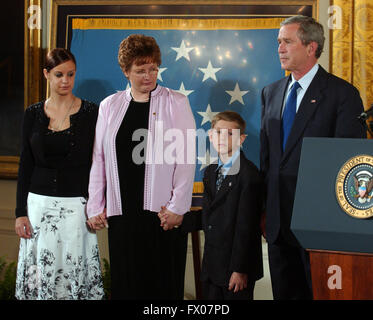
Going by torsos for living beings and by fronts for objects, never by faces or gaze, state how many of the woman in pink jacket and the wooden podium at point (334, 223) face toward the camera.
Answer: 2

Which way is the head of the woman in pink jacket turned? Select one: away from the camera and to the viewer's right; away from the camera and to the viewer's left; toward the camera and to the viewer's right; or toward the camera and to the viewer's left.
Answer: toward the camera and to the viewer's right

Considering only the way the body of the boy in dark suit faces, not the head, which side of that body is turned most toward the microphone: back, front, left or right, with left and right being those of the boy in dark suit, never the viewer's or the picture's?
left

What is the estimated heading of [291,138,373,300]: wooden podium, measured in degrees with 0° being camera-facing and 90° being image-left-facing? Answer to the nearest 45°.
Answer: approximately 0°

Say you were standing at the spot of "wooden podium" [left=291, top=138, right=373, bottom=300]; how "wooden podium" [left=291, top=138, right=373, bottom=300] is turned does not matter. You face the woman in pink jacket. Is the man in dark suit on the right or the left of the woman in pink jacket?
right

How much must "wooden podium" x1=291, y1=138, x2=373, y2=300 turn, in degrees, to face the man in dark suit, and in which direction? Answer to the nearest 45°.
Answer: approximately 180°

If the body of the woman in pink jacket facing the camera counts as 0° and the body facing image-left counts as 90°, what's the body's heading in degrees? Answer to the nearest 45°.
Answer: approximately 0°

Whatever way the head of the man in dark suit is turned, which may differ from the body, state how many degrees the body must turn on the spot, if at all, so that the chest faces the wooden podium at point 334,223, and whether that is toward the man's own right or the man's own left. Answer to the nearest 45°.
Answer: approximately 45° to the man's own left
